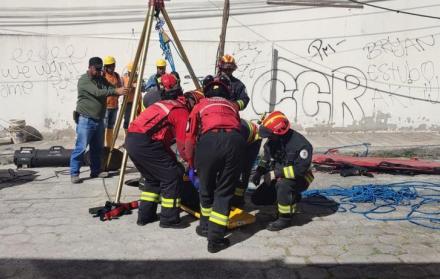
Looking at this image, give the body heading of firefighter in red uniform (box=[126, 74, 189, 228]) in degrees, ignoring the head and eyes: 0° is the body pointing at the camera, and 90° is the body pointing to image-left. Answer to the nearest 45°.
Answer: approximately 225°

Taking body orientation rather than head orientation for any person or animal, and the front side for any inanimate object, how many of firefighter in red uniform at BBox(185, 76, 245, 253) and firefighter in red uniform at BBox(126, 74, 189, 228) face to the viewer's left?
0

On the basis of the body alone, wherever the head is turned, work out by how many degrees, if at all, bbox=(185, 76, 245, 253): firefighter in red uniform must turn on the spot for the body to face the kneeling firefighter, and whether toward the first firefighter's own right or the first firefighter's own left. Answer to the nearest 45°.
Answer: approximately 45° to the first firefighter's own right

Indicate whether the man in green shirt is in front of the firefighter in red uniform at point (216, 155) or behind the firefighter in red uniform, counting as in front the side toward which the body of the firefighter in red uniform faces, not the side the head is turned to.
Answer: in front

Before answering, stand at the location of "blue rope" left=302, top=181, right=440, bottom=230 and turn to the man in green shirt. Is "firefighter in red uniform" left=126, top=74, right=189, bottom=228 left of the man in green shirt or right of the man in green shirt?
left

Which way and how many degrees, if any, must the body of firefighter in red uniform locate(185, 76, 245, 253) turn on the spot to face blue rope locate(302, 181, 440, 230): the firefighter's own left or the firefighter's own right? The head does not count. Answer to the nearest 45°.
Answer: approximately 45° to the firefighter's own right

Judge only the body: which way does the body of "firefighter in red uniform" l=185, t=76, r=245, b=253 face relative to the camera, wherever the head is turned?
away from the camera

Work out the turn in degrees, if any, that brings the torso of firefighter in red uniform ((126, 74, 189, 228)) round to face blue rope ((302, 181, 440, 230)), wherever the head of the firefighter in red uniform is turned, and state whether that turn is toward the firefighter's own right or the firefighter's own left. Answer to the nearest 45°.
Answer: approximately 45° to the firefighter's own right

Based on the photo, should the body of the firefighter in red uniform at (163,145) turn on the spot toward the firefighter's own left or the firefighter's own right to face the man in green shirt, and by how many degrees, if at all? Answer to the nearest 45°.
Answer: approximately 90° to the firefighter's own left

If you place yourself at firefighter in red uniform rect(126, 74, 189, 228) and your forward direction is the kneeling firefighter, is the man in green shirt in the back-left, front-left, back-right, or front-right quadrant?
back-left

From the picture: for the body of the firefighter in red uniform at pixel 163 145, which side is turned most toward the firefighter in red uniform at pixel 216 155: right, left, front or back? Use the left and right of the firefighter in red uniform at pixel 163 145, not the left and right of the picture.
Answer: right

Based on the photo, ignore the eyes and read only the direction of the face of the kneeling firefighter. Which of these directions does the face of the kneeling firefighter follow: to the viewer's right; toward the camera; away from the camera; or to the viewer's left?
to the viewer's left

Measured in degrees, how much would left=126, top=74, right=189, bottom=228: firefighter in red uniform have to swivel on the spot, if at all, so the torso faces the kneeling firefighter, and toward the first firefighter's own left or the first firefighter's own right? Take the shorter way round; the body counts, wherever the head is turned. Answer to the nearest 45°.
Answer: approximately 45° to the first firefighter's own right

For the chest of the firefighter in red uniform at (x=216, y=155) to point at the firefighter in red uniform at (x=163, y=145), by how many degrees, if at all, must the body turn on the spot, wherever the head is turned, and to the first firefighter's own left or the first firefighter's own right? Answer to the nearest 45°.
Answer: approximately 45° to the first firefighter's own left
